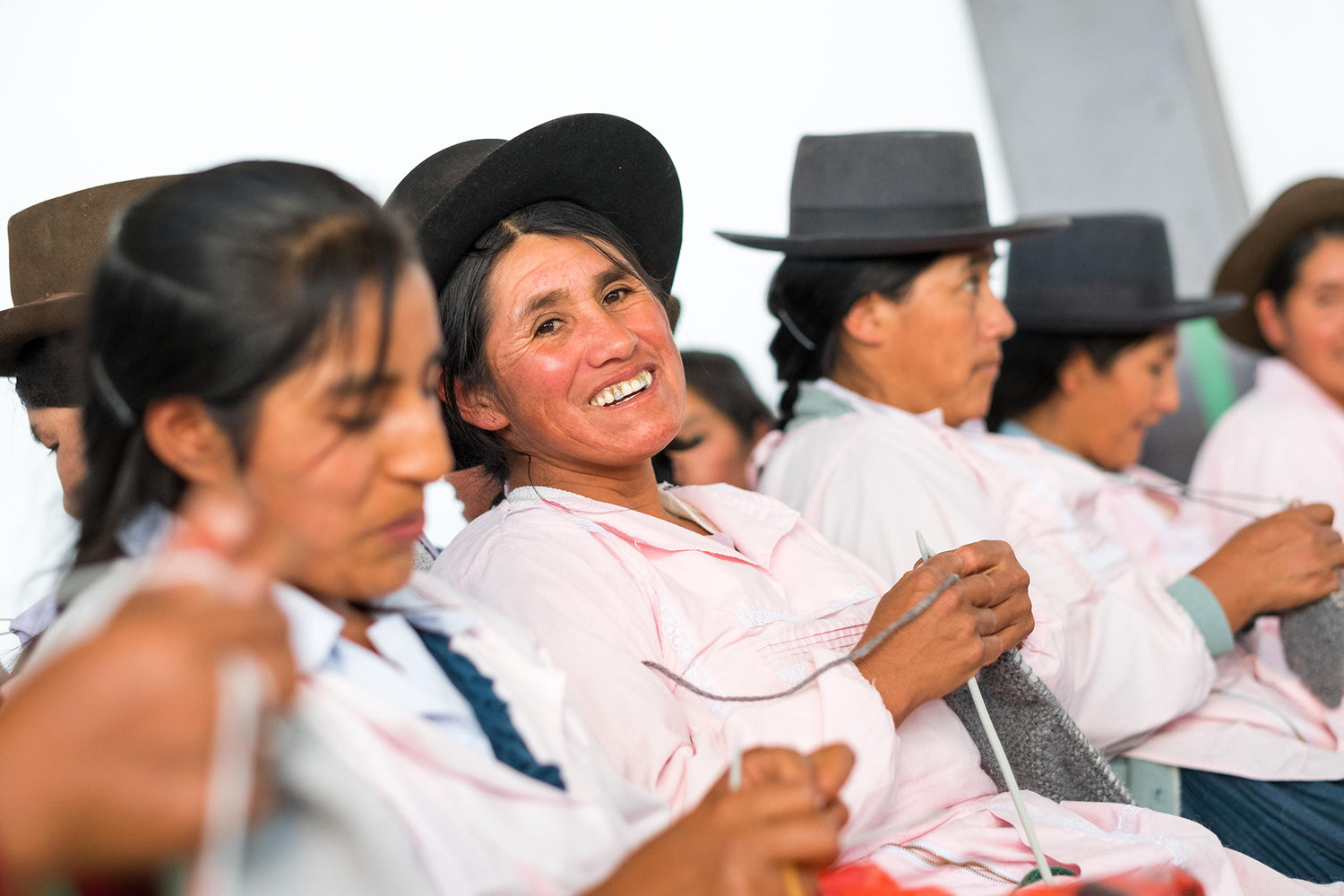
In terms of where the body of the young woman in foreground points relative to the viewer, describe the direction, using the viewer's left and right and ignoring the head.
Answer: facing the viewer and to the right of the viewer

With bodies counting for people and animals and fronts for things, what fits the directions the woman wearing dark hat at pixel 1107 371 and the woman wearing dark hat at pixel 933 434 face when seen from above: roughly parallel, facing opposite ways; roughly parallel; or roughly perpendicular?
roughly parallel

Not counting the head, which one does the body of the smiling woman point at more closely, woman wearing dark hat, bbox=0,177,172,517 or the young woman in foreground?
the young woman in foreground

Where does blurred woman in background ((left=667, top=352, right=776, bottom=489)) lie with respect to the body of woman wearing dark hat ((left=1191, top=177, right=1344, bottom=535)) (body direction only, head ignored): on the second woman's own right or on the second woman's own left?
on the second woman's own right

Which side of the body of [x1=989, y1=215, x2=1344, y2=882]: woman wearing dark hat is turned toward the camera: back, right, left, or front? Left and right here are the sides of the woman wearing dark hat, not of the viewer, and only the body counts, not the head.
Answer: right

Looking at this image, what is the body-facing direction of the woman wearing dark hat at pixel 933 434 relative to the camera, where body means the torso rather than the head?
to the viewer's right

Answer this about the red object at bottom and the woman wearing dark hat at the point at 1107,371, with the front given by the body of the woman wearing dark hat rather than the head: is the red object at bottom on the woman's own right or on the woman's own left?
on the woman's own right

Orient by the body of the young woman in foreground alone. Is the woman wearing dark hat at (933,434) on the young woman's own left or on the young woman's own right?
on the young woman's own left

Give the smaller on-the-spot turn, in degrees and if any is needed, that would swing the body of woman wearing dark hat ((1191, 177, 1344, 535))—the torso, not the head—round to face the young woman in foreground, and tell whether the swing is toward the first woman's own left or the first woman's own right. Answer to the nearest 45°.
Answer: approximately 45° to the first woman's own right

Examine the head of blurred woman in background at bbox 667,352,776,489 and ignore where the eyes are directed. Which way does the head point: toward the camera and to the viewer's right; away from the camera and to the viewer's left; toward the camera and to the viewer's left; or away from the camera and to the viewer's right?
toward the camera and to the viewer's left

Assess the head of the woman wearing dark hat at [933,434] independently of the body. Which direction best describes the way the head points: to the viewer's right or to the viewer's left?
to the viewer's right
